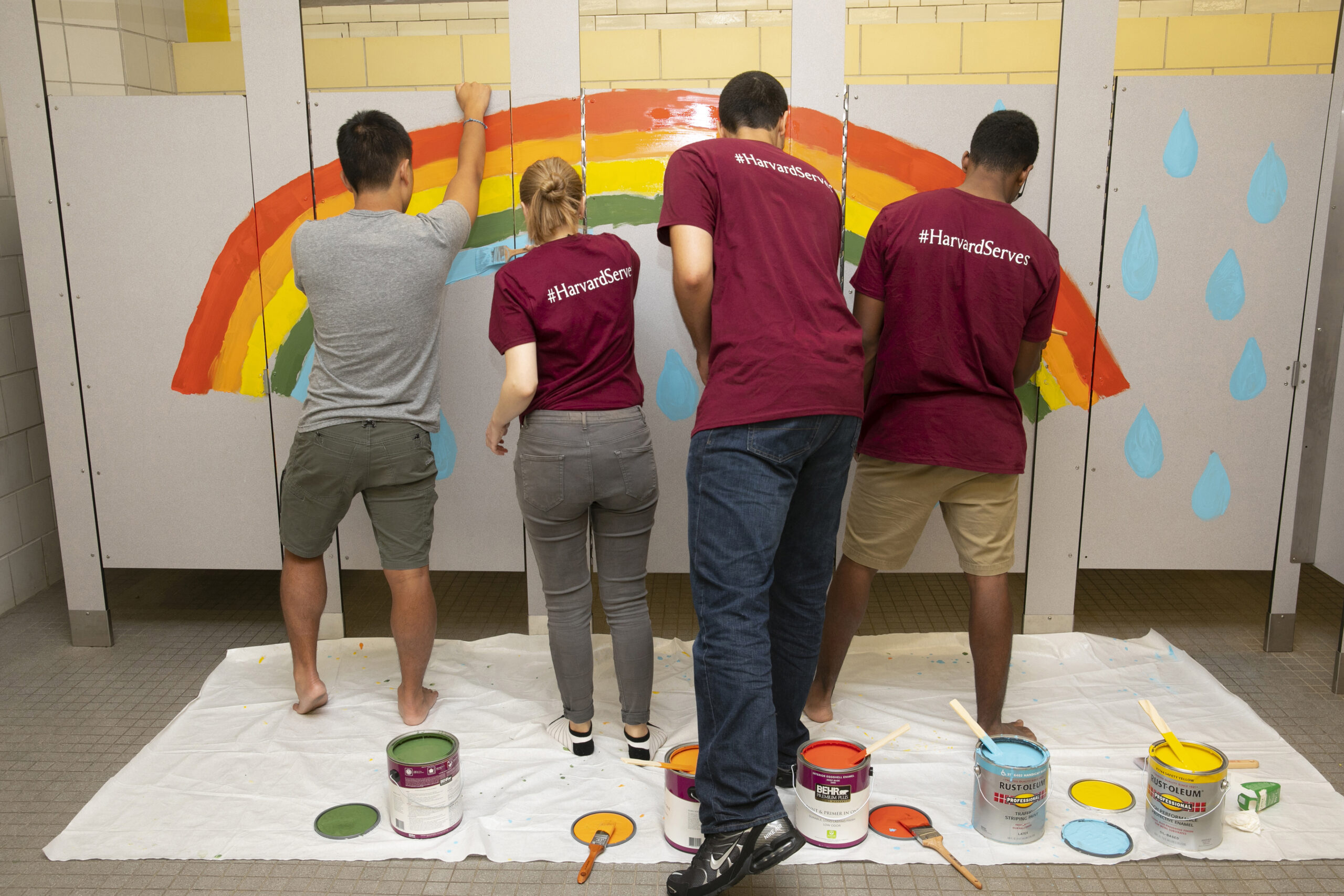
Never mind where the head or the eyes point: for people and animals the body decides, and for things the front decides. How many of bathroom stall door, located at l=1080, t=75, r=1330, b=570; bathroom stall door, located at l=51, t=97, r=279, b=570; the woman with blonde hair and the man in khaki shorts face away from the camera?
2

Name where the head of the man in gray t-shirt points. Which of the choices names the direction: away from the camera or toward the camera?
away from the camera

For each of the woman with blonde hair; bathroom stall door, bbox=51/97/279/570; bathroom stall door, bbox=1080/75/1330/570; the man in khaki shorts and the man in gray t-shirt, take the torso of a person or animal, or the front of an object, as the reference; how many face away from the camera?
3

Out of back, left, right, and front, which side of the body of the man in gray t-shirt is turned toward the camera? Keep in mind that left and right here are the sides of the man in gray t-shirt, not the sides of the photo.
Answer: back

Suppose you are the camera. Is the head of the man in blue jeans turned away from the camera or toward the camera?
away from the camera

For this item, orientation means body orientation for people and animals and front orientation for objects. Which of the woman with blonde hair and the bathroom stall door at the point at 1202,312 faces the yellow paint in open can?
the bathroom stall door

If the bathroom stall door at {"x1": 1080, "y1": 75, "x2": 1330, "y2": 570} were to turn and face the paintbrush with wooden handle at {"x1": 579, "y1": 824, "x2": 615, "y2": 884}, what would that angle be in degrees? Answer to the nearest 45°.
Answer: approximately 45° to its right
